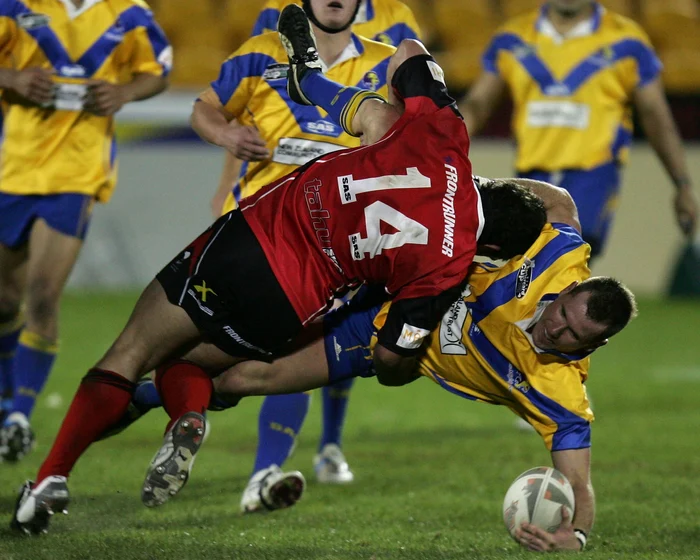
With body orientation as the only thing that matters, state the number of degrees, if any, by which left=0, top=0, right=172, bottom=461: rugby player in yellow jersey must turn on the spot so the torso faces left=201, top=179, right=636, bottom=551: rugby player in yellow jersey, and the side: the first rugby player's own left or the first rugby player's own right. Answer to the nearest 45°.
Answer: approximately 45° to the first rugby player's own left

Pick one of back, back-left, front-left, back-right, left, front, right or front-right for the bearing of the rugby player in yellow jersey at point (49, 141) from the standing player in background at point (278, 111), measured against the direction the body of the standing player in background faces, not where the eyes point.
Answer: back-right

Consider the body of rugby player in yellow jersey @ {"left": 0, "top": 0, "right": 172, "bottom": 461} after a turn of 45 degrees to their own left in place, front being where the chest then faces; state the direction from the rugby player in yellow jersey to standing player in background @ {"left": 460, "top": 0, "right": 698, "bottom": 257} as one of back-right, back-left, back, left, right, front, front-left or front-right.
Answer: front-left

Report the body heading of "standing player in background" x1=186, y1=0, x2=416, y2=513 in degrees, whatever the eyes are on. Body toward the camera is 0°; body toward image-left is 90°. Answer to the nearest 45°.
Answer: approximately 0°

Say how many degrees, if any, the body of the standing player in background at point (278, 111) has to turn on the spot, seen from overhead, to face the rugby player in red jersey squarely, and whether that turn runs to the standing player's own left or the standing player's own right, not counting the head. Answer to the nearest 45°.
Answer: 0° — they already face them

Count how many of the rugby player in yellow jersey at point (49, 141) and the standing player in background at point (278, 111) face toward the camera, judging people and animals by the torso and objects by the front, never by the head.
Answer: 2

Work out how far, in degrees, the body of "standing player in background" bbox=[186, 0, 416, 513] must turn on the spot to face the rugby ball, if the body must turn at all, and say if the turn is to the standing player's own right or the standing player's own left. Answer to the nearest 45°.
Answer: approximately 45° to the standing player's own left

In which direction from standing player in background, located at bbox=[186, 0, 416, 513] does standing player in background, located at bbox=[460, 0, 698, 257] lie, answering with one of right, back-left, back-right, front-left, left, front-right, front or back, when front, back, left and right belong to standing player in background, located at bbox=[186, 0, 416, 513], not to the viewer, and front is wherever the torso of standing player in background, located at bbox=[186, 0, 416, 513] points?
back-left

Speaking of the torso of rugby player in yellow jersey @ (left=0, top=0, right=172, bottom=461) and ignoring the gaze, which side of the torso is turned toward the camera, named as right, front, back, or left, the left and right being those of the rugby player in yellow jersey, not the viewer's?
front

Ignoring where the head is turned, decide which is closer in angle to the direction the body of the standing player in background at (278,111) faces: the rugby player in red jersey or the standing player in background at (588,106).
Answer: the rugby player in red jersey
